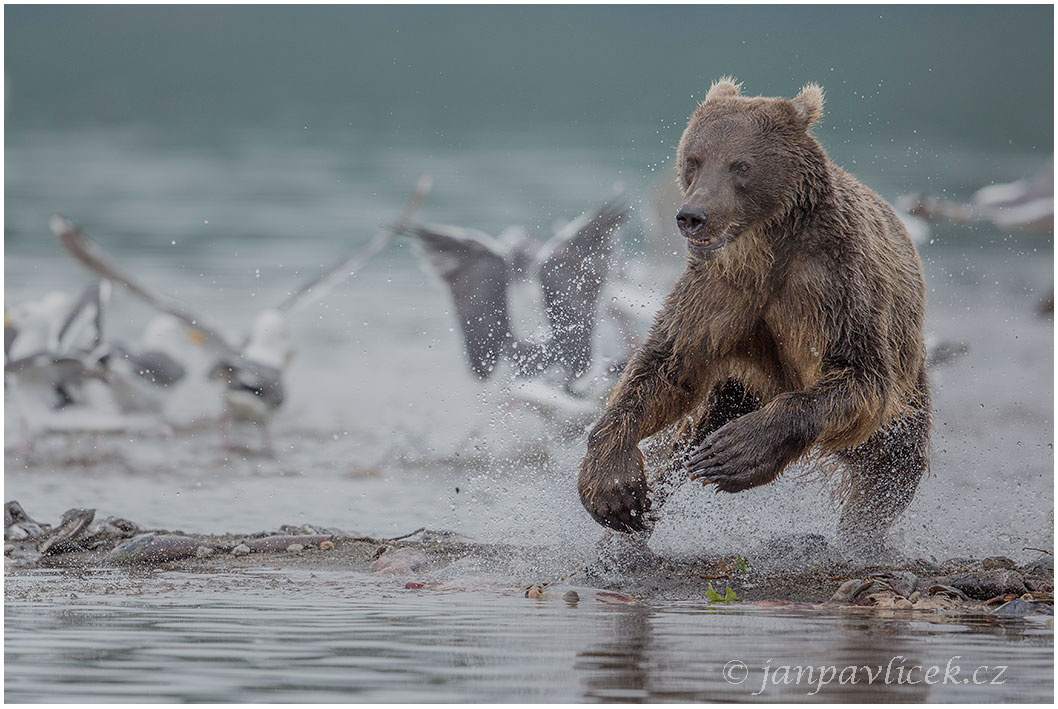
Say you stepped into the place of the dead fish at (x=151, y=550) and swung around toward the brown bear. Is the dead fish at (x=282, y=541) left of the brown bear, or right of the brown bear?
left

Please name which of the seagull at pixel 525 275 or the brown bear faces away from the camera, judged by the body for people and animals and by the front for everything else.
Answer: the seagull

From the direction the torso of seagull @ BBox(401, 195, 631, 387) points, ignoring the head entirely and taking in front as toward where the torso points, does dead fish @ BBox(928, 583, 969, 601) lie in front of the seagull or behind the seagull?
behind

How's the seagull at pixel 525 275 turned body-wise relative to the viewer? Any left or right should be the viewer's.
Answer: facing away from the viewer

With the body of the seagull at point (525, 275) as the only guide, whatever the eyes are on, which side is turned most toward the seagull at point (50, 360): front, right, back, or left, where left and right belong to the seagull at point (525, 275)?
left

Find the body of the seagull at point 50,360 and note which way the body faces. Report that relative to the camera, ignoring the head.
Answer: to the viewer's left

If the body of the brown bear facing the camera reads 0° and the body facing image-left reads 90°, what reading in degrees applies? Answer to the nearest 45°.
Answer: approximately 45°

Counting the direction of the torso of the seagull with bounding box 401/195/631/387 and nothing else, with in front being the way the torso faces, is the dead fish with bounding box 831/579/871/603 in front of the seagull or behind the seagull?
behind

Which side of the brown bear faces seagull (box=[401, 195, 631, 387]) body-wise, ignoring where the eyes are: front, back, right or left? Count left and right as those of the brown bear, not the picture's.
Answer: right

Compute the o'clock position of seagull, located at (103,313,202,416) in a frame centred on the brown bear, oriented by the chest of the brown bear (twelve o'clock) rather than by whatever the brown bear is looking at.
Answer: The seagull is roughly at 3 o'clock from the brown bear.

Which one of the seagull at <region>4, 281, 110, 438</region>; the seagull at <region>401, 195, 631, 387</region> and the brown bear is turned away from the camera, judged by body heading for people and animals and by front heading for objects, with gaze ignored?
the seagull at <region>401, 195, 631, 387</region>
